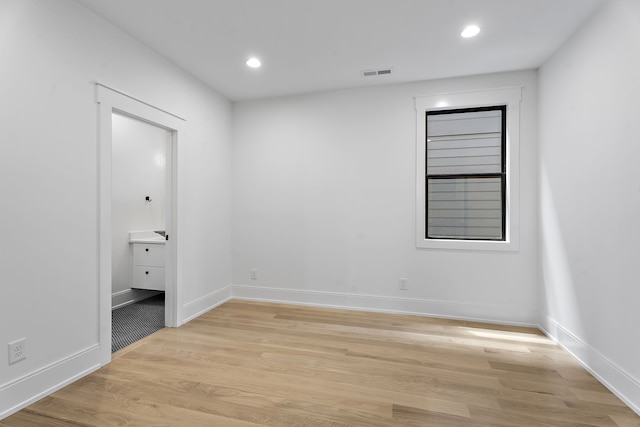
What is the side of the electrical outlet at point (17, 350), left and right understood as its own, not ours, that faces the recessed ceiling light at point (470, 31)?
front

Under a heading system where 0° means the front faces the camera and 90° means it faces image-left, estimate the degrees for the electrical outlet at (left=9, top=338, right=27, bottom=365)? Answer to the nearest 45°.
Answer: approximately 315°

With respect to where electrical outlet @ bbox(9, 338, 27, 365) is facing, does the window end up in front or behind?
in front

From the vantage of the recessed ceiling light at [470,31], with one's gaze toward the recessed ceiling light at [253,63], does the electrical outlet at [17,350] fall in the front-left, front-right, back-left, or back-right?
front-left

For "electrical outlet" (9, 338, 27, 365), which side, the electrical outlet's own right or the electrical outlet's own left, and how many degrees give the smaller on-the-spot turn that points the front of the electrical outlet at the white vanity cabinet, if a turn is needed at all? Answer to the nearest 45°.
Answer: approximately 90° to the electrical outlet's own left

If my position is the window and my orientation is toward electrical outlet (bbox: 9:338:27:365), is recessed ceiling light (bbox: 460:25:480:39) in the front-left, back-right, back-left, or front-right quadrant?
front-left

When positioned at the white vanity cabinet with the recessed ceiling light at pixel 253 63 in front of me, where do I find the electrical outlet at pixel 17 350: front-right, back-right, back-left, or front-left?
front-right

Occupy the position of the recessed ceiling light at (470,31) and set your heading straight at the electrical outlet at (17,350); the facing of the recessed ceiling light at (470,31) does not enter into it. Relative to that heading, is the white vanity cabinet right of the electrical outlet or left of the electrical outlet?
right
